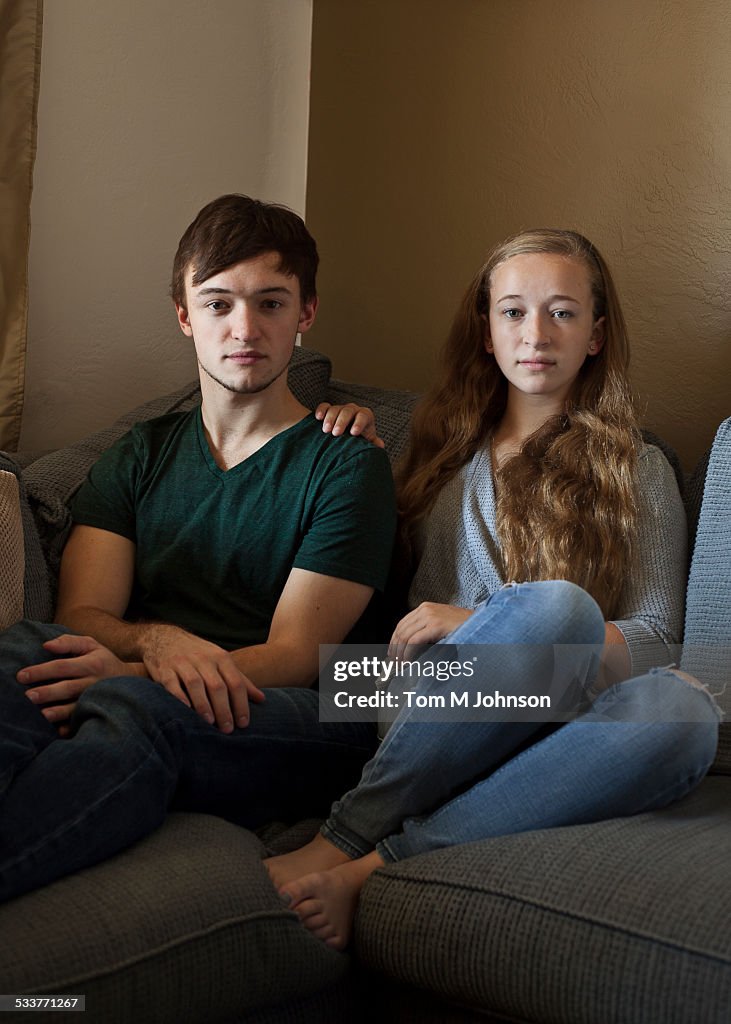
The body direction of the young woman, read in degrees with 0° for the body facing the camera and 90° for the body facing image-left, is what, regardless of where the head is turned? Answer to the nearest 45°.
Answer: approximately 0°
